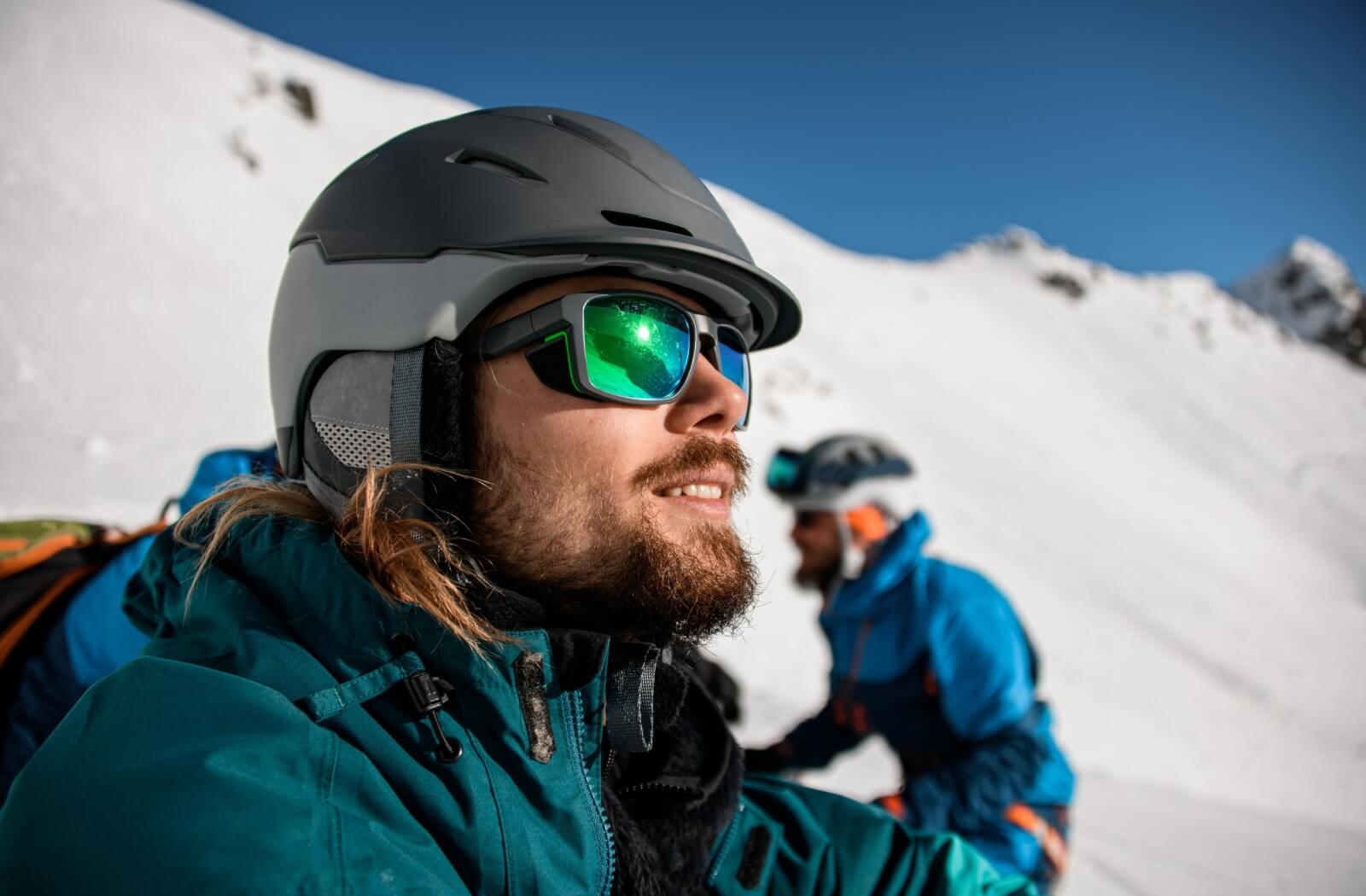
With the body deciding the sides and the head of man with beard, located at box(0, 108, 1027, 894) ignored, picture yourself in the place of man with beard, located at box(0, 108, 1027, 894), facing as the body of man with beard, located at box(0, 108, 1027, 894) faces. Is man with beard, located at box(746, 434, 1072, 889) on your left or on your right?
on your left

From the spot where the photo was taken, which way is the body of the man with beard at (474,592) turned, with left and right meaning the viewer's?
facing the viewer and to the right of the viewer

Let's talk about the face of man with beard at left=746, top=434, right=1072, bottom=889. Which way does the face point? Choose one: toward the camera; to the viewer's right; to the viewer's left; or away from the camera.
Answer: to the viewer's left
